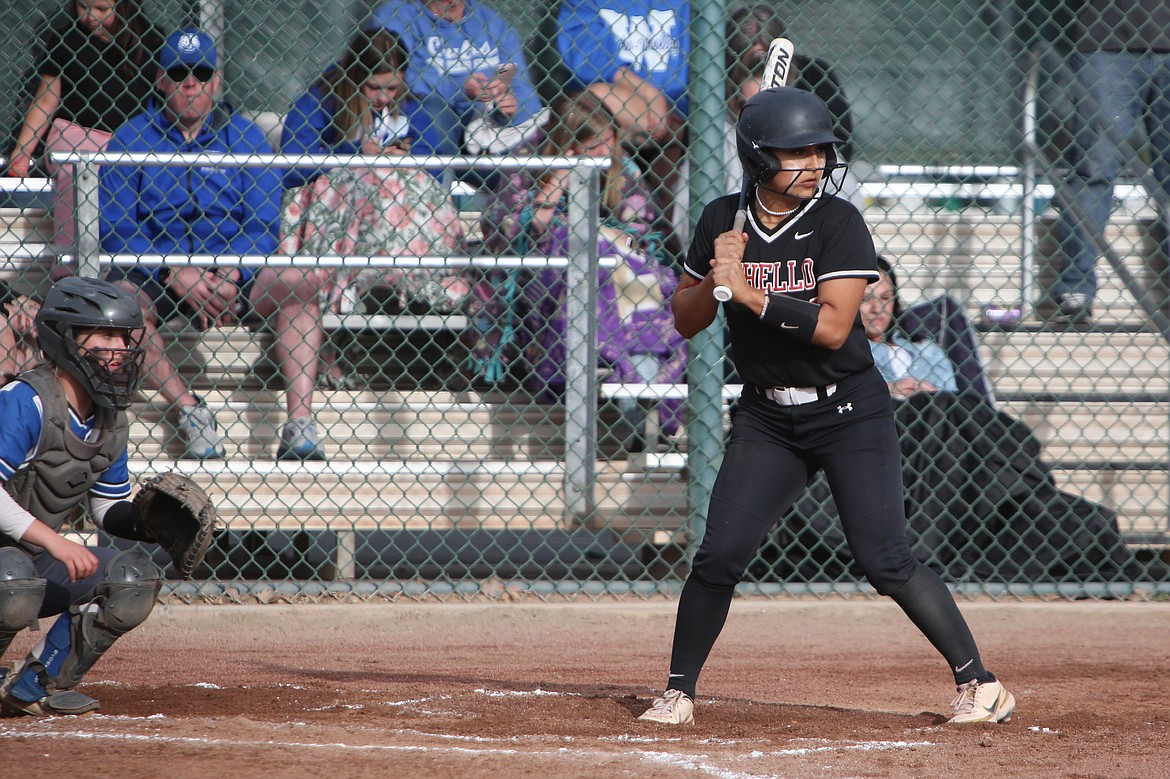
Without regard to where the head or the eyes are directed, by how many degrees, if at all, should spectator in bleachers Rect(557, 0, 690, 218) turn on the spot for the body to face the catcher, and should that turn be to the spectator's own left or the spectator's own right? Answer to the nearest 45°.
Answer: approximately 45° to the spectator's own right

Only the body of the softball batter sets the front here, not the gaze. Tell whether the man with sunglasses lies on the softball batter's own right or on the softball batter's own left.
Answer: on the softball batter's own right

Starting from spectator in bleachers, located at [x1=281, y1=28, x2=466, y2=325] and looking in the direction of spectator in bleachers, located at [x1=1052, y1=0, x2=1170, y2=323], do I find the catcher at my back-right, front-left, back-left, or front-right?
back-right

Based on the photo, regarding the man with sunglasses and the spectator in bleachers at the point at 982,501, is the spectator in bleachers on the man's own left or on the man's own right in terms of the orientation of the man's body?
on the man's own left

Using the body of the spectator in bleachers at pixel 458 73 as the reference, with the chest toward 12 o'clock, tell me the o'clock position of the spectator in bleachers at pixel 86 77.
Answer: the spectator in bleachers at pixel 86 77 is roughly at 3 o'clock from the spectator in bleachers at pixel 458 73.
